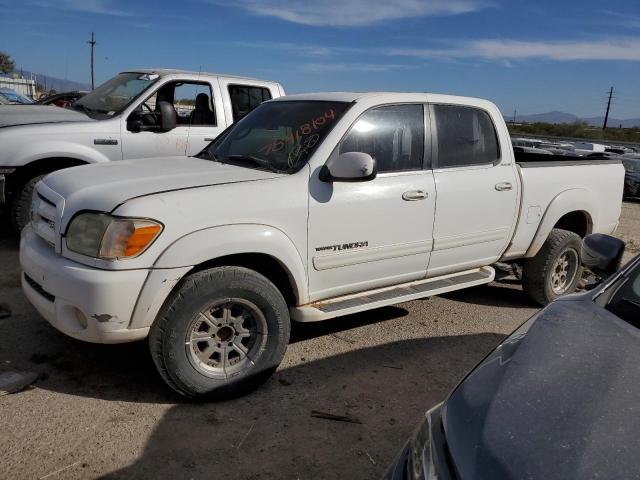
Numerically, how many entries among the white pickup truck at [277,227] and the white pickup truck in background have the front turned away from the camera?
0

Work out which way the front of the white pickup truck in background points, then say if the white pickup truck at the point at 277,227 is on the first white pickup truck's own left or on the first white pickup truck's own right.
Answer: on the first white pickup truck's own left

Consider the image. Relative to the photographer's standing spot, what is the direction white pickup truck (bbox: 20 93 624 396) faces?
facing the viewer and to the left of the viewer

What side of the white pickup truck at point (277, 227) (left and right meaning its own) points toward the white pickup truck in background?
right
